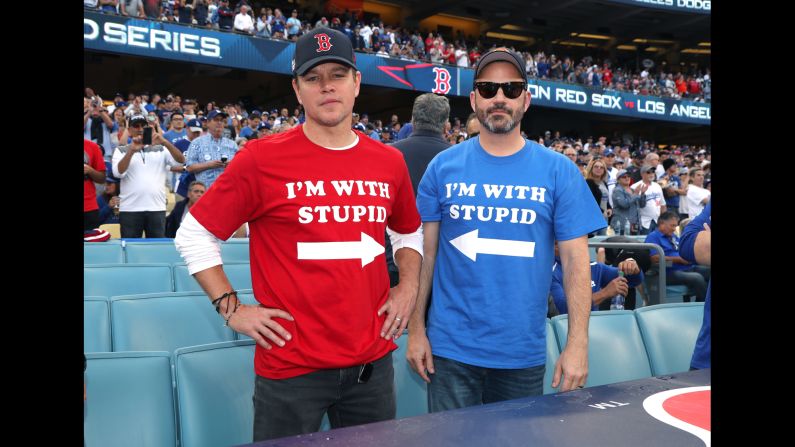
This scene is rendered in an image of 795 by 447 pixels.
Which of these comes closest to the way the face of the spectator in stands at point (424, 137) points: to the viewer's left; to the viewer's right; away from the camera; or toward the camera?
away from the camera

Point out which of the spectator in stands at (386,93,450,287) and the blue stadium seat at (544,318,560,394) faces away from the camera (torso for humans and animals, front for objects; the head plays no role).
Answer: the spectator in stands

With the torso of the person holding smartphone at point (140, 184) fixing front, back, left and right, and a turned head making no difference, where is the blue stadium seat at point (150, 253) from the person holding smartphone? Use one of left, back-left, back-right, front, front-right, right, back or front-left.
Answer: front

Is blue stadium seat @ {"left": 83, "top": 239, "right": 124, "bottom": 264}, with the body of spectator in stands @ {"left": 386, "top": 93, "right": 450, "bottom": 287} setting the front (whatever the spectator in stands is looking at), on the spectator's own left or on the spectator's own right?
on the spectator's own left

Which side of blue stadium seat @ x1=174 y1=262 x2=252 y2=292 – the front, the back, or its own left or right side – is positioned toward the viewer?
front

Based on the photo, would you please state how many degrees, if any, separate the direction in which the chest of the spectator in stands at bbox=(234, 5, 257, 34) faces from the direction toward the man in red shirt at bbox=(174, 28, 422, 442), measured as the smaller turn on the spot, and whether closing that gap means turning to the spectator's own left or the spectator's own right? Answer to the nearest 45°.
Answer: approximately 45° to the spectator's own right

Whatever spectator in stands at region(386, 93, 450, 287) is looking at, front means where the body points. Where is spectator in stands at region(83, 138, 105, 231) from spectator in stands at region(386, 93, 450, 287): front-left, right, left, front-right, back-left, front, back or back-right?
front-left

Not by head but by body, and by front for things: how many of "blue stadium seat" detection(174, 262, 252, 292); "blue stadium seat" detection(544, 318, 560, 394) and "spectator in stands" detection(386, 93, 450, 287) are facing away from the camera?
1

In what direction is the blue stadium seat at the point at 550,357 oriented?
toward the camera

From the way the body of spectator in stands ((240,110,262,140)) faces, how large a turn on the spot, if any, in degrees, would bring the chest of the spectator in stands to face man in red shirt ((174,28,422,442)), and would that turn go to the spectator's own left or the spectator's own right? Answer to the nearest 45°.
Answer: approximately 45° to the spectator's own right

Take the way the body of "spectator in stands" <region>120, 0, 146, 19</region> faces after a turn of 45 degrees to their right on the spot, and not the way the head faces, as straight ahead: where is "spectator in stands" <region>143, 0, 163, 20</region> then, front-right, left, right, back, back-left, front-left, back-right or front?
back

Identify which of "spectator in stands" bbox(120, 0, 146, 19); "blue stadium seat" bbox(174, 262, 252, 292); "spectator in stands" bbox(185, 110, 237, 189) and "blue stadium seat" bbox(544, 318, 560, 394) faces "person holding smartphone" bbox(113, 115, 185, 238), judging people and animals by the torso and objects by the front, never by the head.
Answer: "spectator in stands" bbox(120, 0, 146, 19)

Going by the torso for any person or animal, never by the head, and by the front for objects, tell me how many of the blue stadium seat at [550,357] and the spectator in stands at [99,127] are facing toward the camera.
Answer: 2

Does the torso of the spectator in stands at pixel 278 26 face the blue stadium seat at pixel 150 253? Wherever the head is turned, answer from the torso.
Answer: yes
